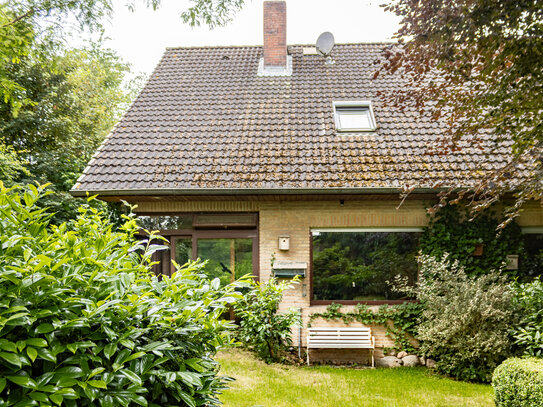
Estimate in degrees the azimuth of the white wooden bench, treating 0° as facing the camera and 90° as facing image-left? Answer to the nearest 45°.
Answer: approximately 0°

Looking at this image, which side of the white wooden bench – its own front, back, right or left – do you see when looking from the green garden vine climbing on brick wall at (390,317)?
left

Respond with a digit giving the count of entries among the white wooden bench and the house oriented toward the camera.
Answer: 2

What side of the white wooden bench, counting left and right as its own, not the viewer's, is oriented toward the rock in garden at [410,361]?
left
